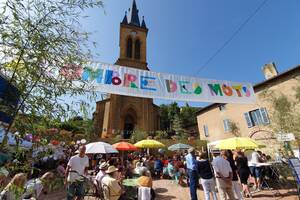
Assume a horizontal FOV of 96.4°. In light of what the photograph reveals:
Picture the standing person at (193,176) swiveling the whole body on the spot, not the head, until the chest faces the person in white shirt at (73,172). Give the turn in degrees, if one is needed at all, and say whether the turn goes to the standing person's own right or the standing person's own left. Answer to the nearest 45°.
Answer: approximately 90° to the standing person's own left

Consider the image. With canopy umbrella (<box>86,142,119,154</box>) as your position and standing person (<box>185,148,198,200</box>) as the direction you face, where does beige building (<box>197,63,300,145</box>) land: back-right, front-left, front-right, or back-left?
front-left

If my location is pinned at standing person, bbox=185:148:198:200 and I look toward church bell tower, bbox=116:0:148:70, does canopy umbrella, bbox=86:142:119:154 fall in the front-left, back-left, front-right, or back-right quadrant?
front-left

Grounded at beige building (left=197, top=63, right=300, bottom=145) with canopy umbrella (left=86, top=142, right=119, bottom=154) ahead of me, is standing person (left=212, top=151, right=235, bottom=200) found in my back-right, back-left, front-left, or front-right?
front-left

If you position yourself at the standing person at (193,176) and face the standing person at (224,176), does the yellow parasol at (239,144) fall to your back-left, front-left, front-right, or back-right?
front-left

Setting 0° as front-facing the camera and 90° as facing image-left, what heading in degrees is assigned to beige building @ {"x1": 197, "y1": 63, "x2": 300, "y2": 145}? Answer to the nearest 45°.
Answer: approximately 45°

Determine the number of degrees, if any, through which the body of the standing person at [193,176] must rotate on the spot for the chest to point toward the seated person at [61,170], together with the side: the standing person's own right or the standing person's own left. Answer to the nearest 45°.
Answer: approximately 45° to the standing person's own left

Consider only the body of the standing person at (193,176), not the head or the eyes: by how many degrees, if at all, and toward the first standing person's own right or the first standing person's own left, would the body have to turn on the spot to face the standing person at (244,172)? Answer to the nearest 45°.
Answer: approximately 90° to the first standing person's own right

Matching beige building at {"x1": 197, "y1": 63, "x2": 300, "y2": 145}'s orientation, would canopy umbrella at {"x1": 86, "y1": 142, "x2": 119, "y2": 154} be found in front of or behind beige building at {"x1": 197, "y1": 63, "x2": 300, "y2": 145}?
in front

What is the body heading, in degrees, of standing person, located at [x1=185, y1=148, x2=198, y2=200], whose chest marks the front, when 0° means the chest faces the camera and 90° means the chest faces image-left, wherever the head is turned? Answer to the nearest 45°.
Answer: approximately 135°

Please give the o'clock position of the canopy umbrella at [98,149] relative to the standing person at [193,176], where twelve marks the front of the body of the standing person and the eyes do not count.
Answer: The canopy umbrella is roughly at 11 o'clock from the standing person.

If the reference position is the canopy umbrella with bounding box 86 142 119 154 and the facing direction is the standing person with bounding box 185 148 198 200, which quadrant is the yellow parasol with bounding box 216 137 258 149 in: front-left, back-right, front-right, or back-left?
front-left
